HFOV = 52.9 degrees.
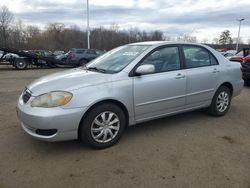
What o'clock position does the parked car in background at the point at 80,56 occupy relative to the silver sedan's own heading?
The parked car in background is roughly at 4 o'clock from the silver sedan.

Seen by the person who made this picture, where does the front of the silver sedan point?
facing the viewer and to the left of the viewer
